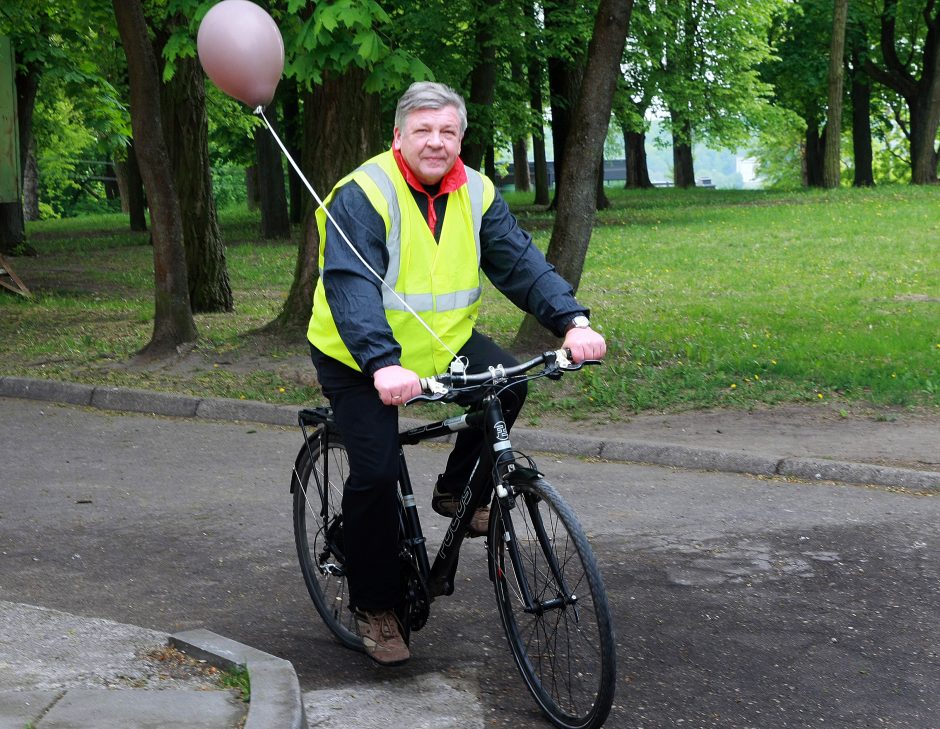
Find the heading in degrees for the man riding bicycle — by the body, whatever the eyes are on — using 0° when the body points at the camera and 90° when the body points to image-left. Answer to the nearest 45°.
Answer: approximately 315°

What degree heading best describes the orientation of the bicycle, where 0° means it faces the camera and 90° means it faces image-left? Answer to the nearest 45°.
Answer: approximately 315°

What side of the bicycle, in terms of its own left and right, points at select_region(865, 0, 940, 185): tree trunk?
left

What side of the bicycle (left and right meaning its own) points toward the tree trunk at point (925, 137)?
left

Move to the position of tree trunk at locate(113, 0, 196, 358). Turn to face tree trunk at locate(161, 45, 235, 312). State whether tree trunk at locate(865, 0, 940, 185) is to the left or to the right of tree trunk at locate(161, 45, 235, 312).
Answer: right

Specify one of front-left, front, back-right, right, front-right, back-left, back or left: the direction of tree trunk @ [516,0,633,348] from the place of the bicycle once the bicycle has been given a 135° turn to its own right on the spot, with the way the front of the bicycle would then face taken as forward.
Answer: right
